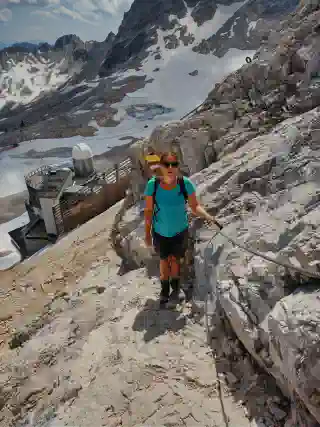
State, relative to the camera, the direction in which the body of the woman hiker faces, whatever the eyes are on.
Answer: toward the camera

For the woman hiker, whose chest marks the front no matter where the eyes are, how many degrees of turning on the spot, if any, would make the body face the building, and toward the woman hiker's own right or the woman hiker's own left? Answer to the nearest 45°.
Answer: approximately 180°
